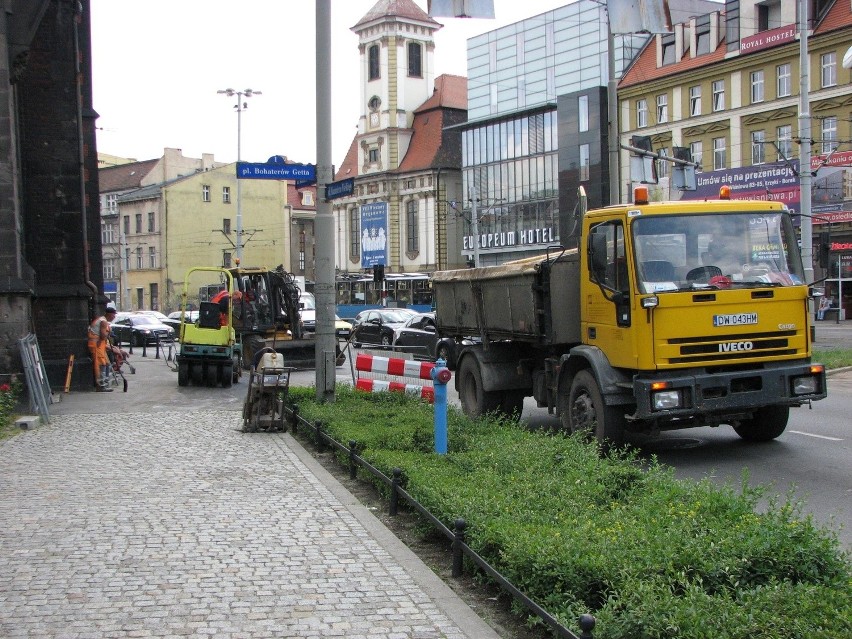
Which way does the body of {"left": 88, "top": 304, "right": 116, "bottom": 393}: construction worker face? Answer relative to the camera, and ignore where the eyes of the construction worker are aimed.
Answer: to the viewer's right

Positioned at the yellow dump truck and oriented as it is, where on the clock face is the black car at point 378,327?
The black car is roughly at 7 o'clock from the yellow dump truck.

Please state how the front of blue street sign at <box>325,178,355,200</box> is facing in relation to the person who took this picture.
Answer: facing the viewer and to the left of the viewer

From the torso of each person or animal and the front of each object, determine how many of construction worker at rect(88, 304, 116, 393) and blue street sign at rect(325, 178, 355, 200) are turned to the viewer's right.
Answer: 1

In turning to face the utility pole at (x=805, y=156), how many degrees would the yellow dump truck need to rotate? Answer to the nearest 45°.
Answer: approximately 135° to its left

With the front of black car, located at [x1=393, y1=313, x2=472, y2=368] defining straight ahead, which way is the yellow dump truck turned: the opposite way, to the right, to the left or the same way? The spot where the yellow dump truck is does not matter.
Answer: the same way

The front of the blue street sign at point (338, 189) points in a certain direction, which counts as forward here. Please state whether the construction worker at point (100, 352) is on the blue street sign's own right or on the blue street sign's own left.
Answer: on the blue street sign's own right

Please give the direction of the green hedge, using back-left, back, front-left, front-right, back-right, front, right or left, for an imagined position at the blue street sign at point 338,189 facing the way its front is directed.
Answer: front-left

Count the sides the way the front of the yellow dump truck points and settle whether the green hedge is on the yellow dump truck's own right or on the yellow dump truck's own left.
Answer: on the yellow dump truck's own right

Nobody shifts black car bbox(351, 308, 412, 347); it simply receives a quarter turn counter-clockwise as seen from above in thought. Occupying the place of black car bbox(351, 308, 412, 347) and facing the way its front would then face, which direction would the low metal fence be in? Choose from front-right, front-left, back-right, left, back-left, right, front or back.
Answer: back-right

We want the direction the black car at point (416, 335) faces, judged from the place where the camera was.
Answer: facing the viewer and to the right of the viewer

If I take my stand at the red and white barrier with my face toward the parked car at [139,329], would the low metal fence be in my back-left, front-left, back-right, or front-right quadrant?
back-left
